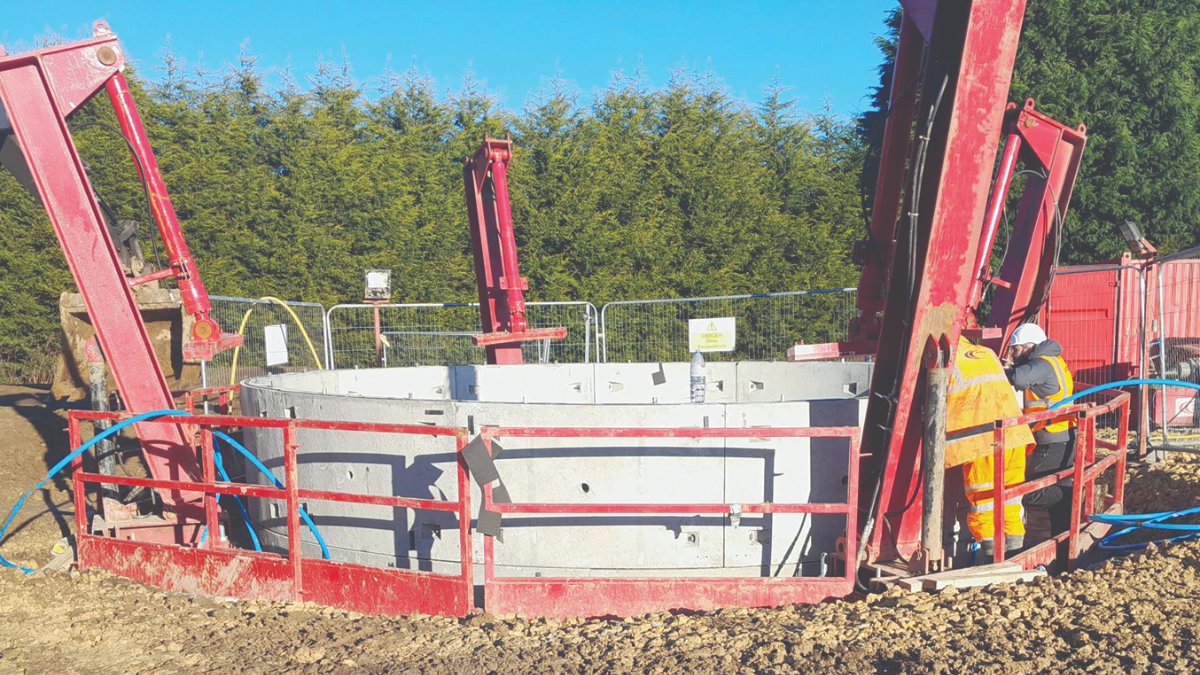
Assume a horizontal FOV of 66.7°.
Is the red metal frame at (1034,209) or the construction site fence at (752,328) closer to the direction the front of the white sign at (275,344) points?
the red metal frame

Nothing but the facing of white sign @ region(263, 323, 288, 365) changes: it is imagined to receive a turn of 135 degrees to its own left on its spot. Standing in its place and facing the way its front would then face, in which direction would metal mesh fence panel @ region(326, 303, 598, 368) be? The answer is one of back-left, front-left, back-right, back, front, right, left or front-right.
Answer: front

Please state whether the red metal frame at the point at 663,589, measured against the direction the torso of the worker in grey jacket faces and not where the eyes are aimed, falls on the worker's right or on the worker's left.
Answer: on the worker's left

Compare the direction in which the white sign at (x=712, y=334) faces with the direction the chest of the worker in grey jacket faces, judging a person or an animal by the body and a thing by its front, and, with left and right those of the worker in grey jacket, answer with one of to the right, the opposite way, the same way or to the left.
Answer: to the left

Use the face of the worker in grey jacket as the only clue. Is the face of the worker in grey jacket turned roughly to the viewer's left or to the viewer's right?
to the viewer's left

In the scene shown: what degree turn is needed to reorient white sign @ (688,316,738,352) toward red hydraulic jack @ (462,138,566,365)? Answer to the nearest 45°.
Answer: approximately 45° to its right

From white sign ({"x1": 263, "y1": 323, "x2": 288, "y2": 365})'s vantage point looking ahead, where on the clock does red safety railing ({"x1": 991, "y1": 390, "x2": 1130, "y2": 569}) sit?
The red safety railing is roughly at 11 o'clock from the white sign.

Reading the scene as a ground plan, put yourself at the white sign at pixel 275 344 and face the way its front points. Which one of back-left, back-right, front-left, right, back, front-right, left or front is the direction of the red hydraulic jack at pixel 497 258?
front-left

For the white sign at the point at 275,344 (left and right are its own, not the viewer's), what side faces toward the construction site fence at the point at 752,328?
left

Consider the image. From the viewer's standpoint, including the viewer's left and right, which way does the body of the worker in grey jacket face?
facing to the left of the viewer

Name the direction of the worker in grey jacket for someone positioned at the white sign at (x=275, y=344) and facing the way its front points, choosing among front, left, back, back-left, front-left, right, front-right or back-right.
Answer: front-left
